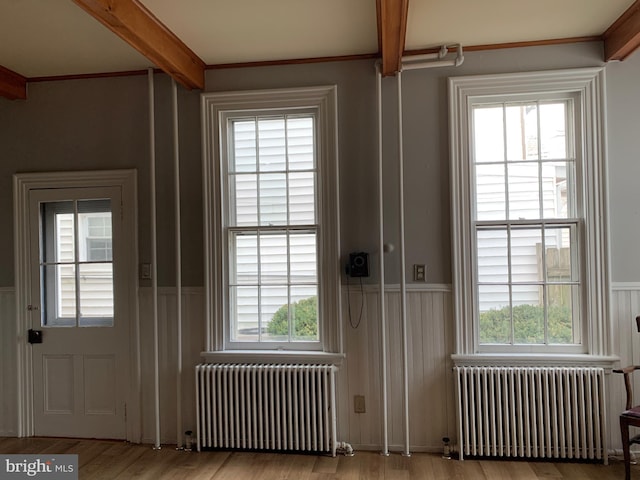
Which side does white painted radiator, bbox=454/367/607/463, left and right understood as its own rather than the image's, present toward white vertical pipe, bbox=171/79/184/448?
right

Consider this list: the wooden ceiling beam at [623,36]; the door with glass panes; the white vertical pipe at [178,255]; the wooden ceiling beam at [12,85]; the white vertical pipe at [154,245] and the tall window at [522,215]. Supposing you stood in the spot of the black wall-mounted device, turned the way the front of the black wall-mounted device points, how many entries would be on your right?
4

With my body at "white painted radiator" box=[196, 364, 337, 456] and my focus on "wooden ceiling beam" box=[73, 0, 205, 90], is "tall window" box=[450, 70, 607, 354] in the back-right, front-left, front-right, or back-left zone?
back-left

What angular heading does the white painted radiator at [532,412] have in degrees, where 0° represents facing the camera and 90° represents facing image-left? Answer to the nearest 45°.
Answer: approximately 0°

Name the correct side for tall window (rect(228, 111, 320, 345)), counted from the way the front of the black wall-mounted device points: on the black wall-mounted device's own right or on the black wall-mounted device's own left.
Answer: on the black wall-mounted device's own right

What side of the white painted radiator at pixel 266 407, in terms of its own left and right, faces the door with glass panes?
right

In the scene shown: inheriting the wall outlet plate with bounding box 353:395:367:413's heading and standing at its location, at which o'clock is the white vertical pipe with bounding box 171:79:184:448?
The white vertical pipe is roughly at 3 o'clock from the wall outlet plate.

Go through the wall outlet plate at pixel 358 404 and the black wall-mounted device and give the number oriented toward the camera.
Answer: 2
